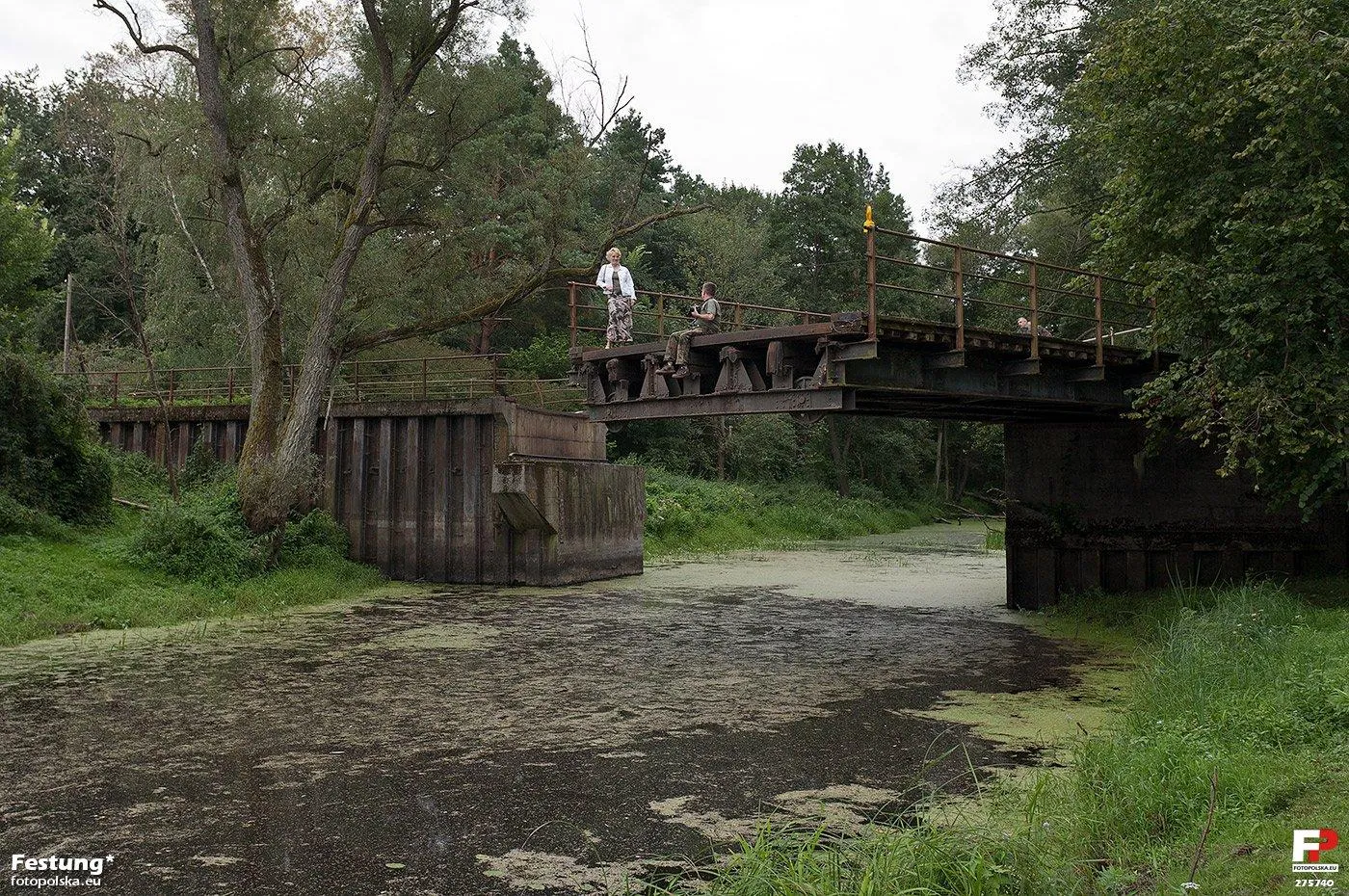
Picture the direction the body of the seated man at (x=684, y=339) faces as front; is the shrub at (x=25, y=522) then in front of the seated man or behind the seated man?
in front

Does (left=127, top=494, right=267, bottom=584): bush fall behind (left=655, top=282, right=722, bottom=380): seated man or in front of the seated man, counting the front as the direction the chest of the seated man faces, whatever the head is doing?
in front

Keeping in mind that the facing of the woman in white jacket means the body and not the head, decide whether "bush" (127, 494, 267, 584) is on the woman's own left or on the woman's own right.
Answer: on the woman's own right

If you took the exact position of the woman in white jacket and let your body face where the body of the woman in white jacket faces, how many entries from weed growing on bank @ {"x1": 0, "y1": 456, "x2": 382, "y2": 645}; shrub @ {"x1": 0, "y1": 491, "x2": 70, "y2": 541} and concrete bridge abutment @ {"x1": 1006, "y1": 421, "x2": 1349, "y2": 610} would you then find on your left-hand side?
1

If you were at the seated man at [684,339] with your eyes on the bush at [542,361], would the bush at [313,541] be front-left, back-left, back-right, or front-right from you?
front-left

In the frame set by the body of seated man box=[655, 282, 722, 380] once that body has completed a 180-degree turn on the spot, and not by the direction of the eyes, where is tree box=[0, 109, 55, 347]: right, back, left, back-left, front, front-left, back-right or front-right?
back-left

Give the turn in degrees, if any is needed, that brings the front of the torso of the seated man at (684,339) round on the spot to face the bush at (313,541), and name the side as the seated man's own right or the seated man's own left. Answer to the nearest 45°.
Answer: approximately 45° to the seated man's own right

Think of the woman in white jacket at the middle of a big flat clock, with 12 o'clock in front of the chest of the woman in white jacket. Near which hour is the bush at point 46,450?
The bush is roughly at 4 o'clock from the woman in white jacket.

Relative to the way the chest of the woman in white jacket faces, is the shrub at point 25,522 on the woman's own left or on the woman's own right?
on the woman's own right

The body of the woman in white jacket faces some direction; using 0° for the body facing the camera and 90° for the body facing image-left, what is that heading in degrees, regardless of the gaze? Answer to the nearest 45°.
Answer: approximately 0°

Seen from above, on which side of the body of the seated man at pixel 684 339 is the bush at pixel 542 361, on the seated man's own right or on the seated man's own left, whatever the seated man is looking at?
on the seated man's own right
